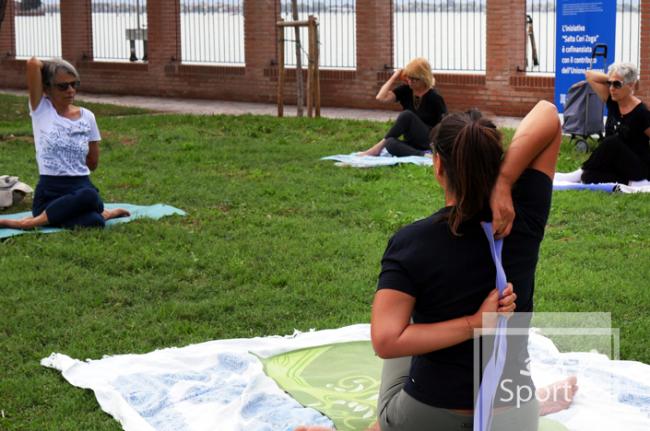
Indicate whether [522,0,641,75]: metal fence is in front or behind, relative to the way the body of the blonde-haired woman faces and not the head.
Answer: behind

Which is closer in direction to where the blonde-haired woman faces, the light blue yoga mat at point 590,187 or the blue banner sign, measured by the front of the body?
the light blue yoga mat

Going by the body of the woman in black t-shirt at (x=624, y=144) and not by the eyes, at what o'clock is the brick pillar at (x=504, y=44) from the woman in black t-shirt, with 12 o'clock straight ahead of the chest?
The brick pillar is roughly at 4 o'clock from the woman in black t-shirt.

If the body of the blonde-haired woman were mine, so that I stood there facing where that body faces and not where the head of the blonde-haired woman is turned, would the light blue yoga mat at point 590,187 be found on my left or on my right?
on my left

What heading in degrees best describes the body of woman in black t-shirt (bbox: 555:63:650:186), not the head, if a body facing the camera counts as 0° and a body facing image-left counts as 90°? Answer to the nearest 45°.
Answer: approximately 45°

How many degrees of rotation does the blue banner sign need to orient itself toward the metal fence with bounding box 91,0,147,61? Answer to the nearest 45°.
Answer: approximately 135° to its right

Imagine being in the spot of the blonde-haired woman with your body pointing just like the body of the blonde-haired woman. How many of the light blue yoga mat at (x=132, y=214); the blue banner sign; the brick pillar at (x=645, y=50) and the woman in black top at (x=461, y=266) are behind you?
2

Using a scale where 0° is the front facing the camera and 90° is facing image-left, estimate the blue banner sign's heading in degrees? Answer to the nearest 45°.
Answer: approximately 0°
